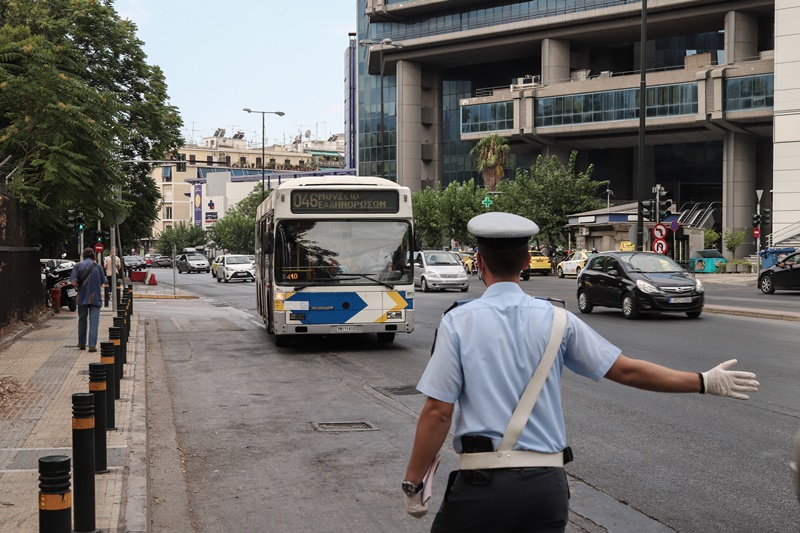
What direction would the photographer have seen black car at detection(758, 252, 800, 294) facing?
facing to the left of the viewer

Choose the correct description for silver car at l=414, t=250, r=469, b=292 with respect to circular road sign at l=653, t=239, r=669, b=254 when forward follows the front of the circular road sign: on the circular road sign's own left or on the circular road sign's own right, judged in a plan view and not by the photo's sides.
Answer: on the circular road sign's own right

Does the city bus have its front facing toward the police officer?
yes

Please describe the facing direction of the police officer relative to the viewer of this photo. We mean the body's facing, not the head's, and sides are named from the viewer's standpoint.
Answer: facing away from the viewer

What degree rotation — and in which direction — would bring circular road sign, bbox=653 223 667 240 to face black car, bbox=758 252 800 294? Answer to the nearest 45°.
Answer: approximately 135° to its left

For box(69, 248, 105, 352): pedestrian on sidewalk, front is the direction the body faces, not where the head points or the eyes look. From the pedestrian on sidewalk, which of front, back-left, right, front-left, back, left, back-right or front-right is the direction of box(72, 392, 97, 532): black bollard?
back

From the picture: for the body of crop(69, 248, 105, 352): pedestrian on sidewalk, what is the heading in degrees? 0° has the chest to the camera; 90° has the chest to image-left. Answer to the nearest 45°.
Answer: approximately 180°

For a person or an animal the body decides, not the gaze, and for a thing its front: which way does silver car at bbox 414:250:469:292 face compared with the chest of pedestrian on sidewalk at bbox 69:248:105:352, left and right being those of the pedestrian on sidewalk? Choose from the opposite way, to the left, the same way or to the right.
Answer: the opposite way

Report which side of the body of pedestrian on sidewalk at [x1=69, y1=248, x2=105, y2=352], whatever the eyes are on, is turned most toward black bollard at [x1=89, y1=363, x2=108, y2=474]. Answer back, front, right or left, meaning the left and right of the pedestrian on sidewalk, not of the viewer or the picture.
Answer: back

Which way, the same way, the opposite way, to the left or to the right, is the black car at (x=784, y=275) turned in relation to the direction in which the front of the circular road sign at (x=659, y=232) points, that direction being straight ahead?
to the right

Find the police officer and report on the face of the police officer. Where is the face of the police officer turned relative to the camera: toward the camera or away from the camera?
away from the camera

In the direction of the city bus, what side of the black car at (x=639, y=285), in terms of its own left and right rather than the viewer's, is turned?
right

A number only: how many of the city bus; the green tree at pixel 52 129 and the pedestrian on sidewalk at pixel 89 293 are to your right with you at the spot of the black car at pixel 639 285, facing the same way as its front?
3
